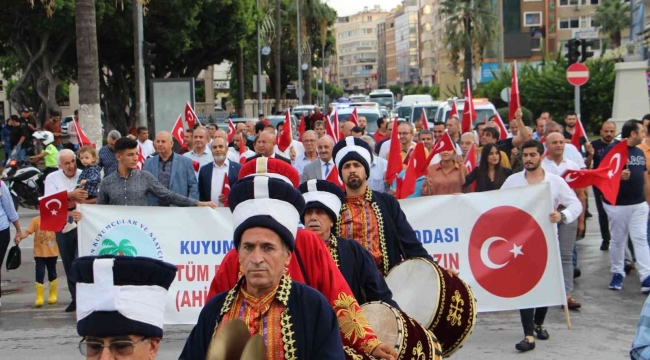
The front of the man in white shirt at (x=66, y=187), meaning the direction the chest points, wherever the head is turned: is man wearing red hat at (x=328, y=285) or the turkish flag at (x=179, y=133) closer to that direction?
the man wearing red hat

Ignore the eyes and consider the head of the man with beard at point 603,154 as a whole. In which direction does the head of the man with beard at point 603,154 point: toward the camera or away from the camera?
toward the camera

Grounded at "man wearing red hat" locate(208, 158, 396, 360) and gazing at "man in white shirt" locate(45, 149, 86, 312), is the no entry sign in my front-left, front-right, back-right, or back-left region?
front-right

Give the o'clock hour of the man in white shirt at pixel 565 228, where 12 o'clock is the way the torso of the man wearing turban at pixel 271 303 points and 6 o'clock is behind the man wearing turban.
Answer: The man in white shirt is roughly at 7 o'clock from the man wearing turban.

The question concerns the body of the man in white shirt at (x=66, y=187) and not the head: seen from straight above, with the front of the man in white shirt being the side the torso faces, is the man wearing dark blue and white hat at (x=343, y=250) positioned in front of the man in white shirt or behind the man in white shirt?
in front

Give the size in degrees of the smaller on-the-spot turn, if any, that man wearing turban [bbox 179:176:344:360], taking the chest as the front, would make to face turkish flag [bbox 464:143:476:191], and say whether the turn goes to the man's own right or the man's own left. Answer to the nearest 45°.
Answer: approximately 180°

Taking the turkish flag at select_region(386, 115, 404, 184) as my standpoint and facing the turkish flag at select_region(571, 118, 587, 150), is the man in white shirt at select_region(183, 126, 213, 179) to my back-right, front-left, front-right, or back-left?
back-left

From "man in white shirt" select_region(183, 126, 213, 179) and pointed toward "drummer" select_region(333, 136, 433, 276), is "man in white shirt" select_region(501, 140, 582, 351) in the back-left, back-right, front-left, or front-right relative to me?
front-left

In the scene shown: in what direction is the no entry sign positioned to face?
toward the camera

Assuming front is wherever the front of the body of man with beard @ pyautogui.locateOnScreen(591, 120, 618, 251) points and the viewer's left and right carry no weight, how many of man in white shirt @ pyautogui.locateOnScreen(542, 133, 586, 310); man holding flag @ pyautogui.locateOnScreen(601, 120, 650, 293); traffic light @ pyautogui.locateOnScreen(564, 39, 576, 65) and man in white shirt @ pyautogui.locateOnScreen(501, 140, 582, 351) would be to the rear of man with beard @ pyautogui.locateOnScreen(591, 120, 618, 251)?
1

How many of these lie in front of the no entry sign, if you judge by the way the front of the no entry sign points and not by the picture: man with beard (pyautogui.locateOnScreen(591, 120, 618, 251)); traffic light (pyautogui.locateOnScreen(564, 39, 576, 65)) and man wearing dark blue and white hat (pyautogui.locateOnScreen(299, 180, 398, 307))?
2

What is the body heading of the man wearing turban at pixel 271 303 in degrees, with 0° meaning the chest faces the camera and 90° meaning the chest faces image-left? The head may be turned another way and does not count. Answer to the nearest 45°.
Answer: approximately 0°

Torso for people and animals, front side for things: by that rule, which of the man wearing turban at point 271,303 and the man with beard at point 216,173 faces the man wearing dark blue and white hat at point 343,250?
the man with beard

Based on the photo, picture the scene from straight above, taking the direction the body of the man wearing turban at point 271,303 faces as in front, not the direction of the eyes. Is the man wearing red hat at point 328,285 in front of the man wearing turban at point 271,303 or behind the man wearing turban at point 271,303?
behind

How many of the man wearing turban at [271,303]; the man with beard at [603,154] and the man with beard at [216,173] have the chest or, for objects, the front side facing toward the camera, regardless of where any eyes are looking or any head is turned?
3

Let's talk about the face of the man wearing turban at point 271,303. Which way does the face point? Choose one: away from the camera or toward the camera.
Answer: toward the camera
